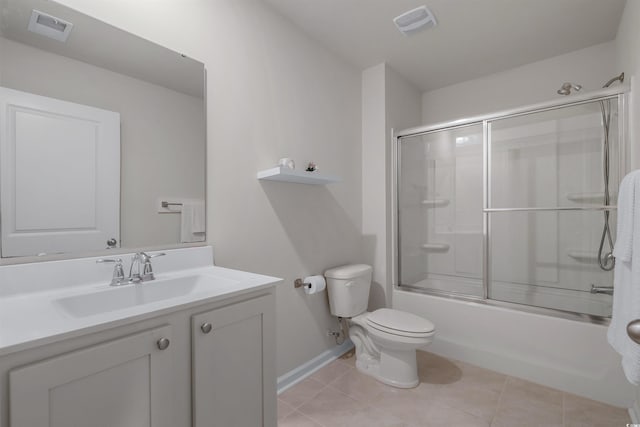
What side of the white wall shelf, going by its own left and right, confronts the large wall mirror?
right

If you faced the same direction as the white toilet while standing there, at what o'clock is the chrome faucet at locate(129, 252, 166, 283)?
The chrome faucet is roughly at 3 o'clock from the white toilet.

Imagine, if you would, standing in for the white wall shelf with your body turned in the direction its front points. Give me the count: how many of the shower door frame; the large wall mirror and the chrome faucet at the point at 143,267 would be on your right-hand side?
2

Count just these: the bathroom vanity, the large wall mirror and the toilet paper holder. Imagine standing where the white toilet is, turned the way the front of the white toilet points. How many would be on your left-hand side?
0

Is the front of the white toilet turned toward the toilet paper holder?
no

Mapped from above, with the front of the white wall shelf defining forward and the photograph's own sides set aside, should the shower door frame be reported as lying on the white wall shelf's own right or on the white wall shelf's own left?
on the white wall shelf's own left

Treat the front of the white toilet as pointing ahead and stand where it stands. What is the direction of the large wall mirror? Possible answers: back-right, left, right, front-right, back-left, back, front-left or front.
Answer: right

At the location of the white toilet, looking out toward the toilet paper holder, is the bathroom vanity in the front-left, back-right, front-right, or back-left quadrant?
front-left

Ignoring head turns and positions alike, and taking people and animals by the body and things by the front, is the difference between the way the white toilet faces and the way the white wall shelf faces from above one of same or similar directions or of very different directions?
same or similar directions

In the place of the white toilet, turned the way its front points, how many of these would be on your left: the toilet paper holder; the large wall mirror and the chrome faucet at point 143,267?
0

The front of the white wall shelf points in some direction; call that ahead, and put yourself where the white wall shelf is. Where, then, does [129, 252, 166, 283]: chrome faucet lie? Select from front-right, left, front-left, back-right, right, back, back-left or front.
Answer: right

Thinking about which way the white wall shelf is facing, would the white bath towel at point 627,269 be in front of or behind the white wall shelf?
in front

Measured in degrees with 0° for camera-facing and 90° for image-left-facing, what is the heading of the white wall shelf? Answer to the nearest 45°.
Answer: approximately 315°

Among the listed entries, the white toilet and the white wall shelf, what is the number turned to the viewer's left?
0
